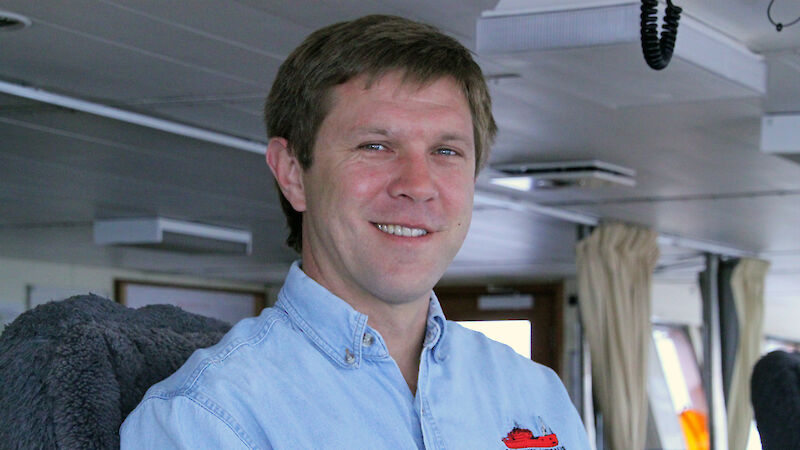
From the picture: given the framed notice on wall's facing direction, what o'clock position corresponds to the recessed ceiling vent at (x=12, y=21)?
The recessed ceiling vent is roughly at 12 o'clock from the framed notice on wall.

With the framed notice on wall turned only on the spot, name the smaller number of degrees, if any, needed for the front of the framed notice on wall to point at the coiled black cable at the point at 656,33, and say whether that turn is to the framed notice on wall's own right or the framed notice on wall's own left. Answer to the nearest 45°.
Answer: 0° — it already faces it

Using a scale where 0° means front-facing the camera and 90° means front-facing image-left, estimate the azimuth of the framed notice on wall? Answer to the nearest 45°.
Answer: approximately 0°

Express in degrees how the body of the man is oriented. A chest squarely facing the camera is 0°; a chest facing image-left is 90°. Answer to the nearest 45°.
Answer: approximately 315°

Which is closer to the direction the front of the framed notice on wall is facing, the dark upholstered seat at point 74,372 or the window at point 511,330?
the dark upholstered seat

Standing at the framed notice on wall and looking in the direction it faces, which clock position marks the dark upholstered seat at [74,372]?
The dark upholstered seat is roughly at 12 o'clock from the framed notice on wall.

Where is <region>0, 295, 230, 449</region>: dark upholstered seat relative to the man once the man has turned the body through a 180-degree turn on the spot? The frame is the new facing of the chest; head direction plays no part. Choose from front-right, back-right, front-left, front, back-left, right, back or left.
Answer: front-left

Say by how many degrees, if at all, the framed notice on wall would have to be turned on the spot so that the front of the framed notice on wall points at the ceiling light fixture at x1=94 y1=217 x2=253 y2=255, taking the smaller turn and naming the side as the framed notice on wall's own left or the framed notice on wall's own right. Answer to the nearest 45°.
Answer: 0° — it already faces it

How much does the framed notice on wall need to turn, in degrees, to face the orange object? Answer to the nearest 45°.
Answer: approximately 90° to its left

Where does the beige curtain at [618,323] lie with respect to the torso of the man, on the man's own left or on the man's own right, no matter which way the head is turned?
on the man's own left

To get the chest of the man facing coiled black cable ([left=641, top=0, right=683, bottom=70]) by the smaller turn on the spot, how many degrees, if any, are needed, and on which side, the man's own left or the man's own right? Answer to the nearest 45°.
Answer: approximately 90° to the man's own left

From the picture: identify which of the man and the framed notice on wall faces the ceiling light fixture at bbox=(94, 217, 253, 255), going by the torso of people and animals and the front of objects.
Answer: the framed notice on wall

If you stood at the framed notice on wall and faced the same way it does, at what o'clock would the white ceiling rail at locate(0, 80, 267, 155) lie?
The white ceiling rail is roughly at 12 o'clock from the framed notice on wall.
